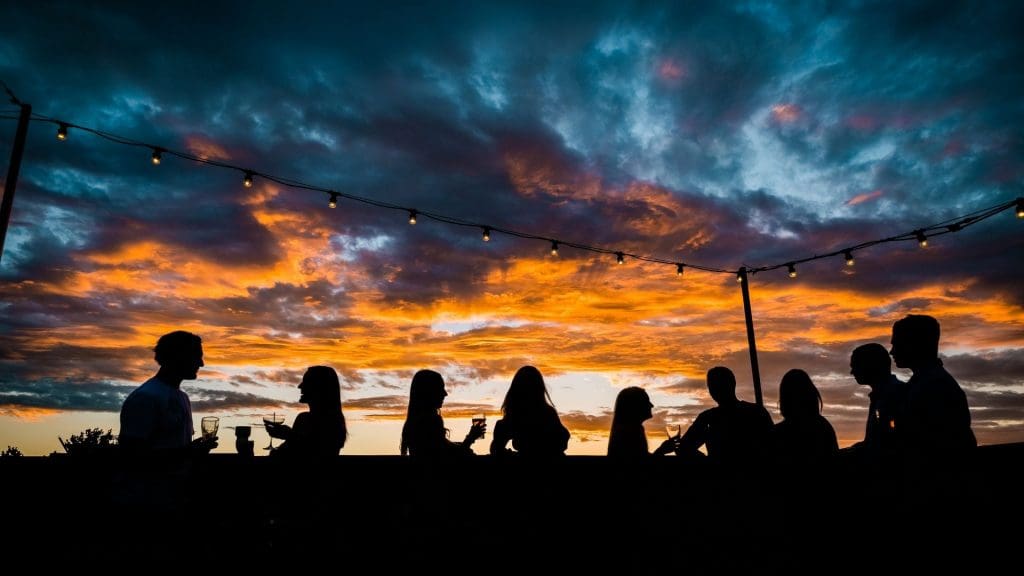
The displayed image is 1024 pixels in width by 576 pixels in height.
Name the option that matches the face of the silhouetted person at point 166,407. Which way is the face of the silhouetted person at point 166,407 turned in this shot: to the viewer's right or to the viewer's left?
to the viewer's right

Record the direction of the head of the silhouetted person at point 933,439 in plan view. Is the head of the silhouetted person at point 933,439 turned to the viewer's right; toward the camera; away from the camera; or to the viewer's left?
to the viewer's left

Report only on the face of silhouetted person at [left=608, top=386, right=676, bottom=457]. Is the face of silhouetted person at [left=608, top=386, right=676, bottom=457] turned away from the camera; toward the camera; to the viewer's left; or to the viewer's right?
to the viewer's right

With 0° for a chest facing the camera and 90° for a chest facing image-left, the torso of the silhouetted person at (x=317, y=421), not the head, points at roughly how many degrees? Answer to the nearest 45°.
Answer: approximately 90°

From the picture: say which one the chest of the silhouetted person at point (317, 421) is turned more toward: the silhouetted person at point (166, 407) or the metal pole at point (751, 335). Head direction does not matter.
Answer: the silhouetted person

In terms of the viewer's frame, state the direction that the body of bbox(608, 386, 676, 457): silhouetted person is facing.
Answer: to the viewer's right

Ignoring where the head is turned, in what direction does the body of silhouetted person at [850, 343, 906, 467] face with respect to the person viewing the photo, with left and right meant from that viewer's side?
facing to the left of the viewer

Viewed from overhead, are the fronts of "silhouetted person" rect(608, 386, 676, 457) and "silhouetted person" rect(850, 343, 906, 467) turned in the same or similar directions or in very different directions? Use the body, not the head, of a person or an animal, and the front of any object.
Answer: very different directions

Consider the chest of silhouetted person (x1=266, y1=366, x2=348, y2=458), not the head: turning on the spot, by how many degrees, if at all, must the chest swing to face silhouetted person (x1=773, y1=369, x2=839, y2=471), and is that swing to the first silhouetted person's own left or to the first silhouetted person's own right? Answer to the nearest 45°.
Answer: approximately 180°

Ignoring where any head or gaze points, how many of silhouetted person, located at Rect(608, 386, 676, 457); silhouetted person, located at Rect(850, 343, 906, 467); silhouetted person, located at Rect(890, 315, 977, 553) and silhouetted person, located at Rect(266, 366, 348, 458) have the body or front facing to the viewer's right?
1

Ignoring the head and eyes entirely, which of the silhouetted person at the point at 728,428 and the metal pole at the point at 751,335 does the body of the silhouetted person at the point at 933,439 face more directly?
the silhouetted person

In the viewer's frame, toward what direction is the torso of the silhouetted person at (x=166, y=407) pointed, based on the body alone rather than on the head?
to the viewer's right

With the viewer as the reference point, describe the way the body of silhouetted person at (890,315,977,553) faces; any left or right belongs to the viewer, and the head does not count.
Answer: facing to the left of the viewer

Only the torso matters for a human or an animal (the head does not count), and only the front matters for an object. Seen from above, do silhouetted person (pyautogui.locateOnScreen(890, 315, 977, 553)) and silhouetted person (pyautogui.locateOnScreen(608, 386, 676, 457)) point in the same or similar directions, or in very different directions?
very different directions
